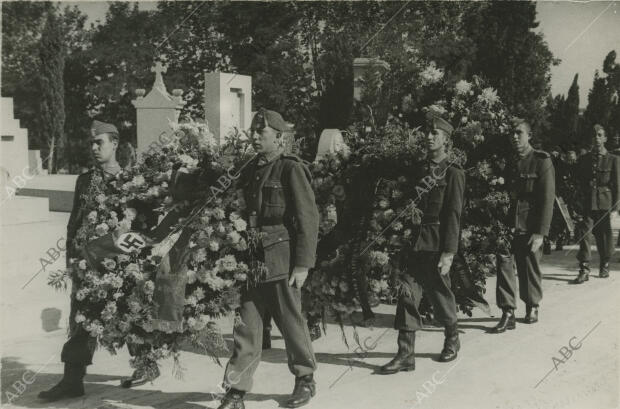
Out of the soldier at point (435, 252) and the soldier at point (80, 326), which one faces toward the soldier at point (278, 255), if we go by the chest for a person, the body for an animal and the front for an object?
the soldier at point (435, 252)

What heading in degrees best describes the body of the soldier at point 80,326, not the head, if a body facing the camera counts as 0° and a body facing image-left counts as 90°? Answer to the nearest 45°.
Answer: approximately 45°

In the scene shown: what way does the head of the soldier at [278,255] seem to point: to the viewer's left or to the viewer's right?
to the viewer's left

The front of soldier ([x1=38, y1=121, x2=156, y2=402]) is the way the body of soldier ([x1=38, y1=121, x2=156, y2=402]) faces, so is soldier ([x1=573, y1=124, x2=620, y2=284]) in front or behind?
behind

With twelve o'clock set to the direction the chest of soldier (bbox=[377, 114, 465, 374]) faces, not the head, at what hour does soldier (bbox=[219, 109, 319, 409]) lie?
soldier (bbox=[219, 109, 319, 409]) is roughly at 12 o'clock from soldier (bbox=[377, 114, 465, 374]).

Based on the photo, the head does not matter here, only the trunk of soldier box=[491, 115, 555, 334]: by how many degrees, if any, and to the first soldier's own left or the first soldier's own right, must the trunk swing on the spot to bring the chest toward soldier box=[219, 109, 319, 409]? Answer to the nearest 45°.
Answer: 0° — they already face them

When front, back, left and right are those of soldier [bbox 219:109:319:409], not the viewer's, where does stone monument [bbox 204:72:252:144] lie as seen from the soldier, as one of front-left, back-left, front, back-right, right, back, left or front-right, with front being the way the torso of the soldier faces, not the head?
back-right

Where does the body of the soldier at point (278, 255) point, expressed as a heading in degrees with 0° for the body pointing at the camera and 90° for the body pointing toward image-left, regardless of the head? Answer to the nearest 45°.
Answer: approximately 45°

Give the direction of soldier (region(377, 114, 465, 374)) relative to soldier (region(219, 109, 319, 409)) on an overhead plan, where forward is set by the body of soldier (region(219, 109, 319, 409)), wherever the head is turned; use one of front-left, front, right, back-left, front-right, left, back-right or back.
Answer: back

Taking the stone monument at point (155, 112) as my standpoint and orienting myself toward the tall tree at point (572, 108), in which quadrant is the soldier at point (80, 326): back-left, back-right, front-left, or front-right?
back-right
